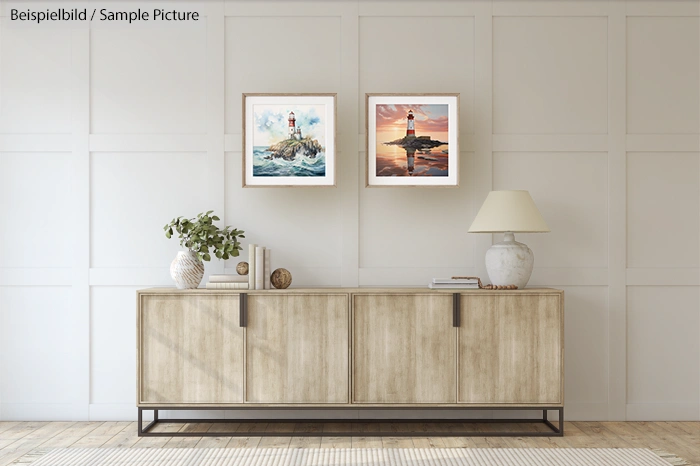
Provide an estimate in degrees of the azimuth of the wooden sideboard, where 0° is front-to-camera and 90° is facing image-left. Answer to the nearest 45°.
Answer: approximately 0°

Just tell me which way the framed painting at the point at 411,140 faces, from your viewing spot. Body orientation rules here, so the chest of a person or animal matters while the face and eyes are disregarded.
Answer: facing the viewer

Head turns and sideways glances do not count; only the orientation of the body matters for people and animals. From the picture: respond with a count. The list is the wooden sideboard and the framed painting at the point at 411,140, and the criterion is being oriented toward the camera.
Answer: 2

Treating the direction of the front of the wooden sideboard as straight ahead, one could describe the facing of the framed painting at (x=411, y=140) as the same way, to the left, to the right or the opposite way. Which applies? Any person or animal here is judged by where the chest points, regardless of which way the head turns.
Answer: the same way

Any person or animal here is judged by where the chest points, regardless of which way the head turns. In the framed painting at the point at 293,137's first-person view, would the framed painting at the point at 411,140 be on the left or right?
on its left

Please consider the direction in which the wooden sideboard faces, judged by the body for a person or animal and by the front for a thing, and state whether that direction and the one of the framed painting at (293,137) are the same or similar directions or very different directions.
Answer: same or similar directions

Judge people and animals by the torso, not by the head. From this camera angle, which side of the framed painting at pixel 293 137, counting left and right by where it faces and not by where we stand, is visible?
front

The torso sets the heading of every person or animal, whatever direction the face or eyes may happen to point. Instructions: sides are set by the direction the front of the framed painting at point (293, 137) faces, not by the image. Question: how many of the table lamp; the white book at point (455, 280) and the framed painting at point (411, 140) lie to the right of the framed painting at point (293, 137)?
0

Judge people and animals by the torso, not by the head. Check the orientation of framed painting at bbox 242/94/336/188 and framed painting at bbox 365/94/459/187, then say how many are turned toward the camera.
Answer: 2

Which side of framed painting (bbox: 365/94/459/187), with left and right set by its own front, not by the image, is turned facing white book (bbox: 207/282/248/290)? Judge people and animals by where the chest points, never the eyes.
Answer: right

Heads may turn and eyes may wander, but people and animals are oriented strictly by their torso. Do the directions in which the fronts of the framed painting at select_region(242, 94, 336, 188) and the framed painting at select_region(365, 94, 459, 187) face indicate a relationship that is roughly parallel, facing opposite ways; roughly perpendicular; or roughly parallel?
roughly parallel
